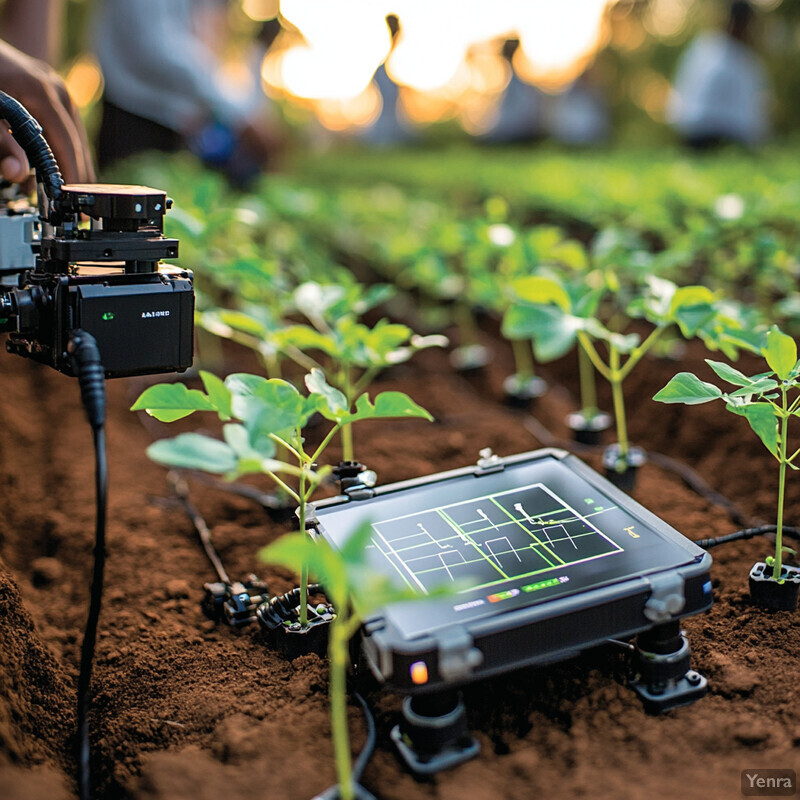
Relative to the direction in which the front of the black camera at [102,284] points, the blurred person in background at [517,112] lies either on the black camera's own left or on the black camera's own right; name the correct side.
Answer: on the black camera's own right

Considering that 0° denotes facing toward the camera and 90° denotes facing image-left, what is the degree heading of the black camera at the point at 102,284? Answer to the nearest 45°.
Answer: approximately 90°

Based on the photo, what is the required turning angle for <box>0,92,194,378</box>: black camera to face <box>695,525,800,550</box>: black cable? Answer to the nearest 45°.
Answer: approximately 180°
